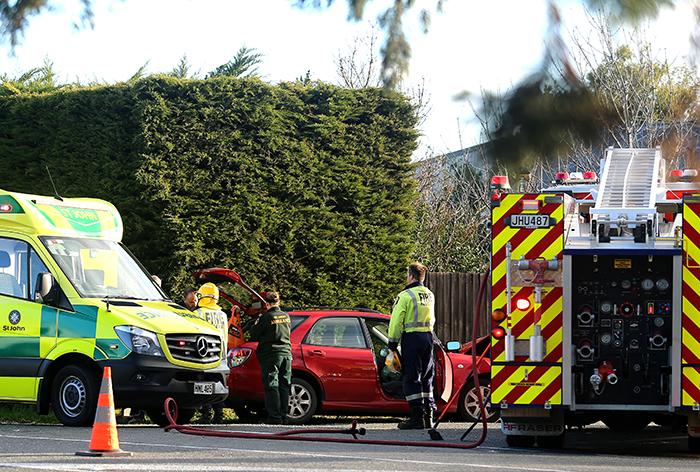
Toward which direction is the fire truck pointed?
away from the camera

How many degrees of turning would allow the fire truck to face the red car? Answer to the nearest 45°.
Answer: approximately 45° to its left

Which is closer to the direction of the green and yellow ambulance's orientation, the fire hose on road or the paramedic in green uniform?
the fire hose on road

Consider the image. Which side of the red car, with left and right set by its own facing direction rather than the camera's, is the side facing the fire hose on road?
right

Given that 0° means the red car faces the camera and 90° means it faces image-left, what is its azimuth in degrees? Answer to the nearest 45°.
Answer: approximately 270°

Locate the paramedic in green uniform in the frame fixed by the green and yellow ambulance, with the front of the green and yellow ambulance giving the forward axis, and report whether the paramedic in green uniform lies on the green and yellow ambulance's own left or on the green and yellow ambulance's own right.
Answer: on the green and yellow ambulance's own left

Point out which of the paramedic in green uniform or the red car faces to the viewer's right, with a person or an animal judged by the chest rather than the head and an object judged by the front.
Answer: the red car

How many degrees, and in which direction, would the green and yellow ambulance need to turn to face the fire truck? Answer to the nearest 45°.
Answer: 0° — it already faces it

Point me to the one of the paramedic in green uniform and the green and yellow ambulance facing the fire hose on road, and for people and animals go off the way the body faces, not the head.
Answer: the green and yellow ambulance
